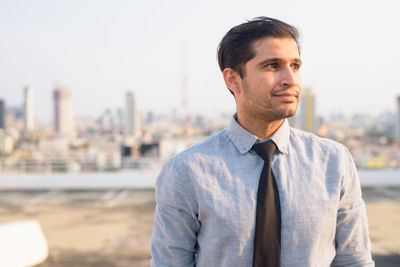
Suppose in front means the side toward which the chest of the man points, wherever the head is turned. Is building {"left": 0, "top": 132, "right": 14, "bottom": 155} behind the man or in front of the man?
behind

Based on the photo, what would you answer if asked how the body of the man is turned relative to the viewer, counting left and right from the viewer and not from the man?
facing the viewer

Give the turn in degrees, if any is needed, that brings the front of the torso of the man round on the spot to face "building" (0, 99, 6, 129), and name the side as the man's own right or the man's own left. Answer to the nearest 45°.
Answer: approximately 135° to the man's own right

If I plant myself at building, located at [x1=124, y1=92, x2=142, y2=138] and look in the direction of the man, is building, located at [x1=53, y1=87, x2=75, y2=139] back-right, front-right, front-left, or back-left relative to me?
back-right

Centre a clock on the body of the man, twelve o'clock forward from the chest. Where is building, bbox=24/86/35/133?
The building is roughly at 5 o'clock from the man.
